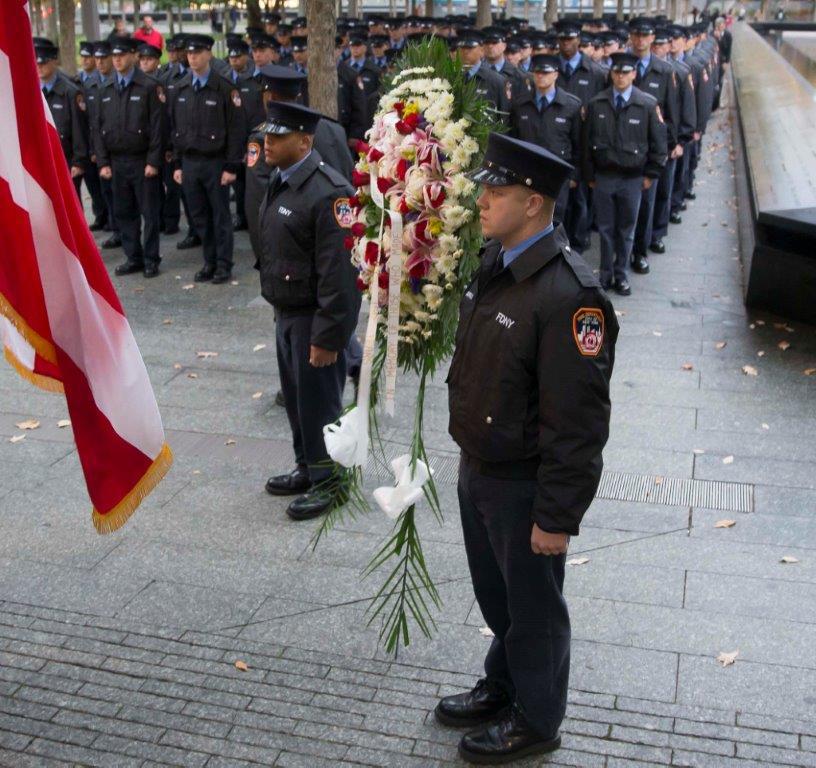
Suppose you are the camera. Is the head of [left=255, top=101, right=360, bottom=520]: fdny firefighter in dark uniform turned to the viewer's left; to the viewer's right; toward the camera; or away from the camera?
to the viewer's left

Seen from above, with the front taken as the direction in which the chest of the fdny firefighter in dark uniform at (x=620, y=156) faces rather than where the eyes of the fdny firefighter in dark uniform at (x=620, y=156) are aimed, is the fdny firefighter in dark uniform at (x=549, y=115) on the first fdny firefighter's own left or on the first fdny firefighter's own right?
on the first fdny firefighter's own right

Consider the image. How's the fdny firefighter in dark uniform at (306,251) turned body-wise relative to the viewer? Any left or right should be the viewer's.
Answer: facing the viewer and to the left of the viewer

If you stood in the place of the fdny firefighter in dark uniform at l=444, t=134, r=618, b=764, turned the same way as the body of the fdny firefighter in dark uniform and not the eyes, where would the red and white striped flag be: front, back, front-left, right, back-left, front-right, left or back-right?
front-right

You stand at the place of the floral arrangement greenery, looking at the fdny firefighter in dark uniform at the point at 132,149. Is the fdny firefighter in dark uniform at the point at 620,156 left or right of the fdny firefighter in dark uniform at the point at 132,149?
right

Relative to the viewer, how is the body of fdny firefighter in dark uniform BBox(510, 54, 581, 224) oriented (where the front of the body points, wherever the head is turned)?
toward the camera

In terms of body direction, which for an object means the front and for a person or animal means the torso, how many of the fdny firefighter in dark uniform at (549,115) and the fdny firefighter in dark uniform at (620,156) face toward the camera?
2

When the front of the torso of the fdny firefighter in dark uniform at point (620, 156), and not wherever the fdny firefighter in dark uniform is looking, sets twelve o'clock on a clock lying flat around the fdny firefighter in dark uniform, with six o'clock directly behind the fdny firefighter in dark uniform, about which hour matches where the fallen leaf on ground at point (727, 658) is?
The fallen leaf on ground is roughly at 12 o'clock from the fdny firefighter in dark uniform.

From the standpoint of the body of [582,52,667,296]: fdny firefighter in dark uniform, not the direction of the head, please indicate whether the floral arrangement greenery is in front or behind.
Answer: in front

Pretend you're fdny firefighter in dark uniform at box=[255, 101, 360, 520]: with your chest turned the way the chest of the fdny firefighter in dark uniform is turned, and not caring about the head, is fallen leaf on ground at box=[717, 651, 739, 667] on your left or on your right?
on your left

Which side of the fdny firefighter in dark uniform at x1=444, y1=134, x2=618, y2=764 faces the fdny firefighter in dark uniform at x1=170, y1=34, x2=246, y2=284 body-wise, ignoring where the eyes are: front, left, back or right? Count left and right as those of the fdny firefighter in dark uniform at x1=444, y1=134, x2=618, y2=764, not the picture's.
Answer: right

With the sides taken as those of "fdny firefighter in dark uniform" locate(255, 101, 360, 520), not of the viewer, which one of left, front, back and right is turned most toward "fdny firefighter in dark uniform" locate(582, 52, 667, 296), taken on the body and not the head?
back
